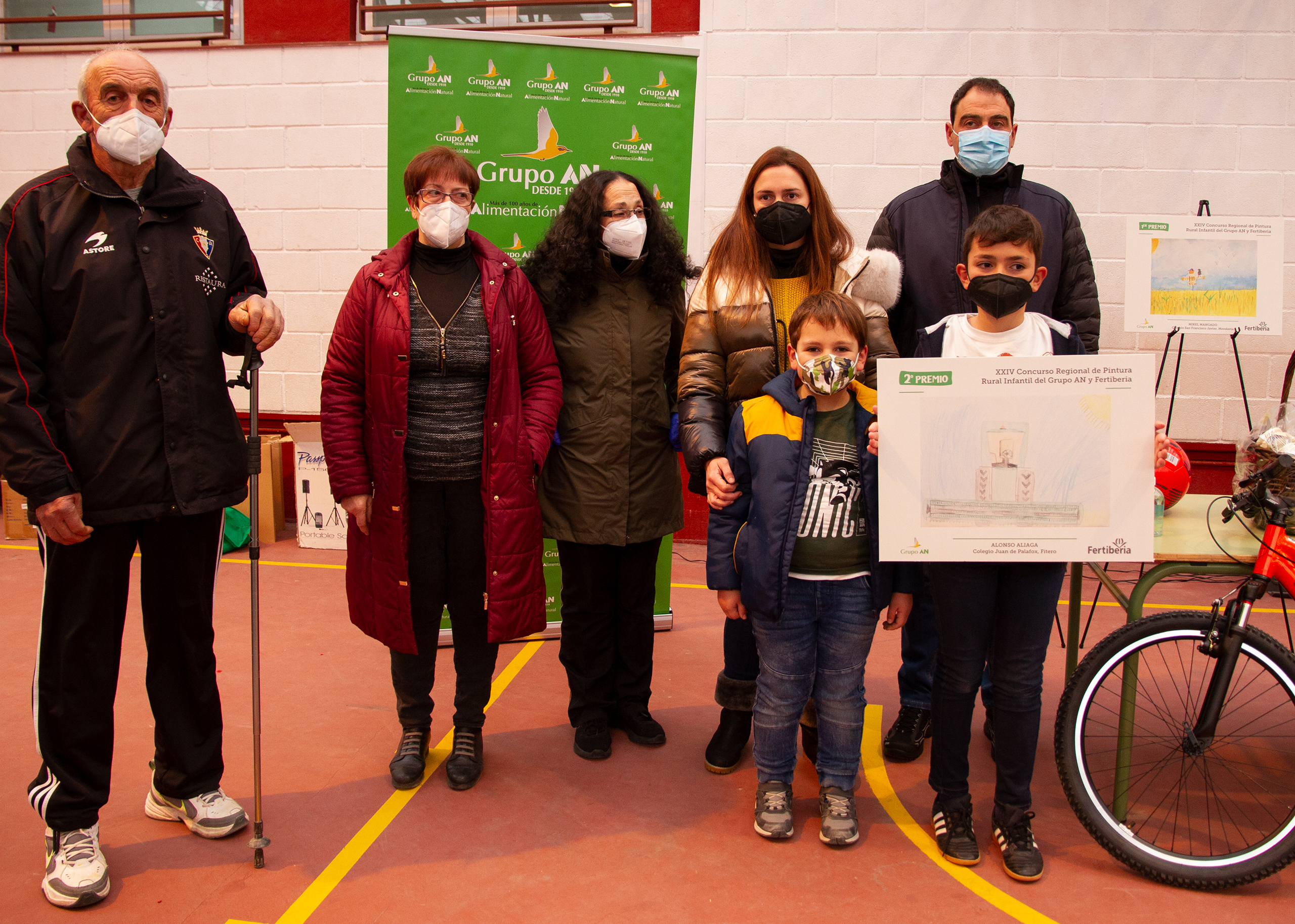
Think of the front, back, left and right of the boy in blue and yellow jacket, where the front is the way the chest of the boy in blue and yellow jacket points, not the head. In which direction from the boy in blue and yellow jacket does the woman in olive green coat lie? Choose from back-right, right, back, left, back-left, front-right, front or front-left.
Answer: back-right

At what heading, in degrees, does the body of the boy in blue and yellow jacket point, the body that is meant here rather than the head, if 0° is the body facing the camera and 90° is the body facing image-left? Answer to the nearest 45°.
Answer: approximately 0°

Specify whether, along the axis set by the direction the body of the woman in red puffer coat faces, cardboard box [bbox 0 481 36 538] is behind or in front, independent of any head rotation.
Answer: behind

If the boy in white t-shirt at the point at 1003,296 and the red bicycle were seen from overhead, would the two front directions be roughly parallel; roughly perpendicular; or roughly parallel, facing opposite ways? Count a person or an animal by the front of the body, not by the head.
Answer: roughly perpendicular

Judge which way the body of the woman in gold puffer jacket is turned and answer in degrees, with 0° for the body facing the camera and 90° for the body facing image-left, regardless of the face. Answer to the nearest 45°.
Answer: approximately 0°

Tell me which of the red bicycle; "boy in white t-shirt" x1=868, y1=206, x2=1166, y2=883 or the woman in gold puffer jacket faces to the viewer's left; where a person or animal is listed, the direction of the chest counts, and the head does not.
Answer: the red bicycle
